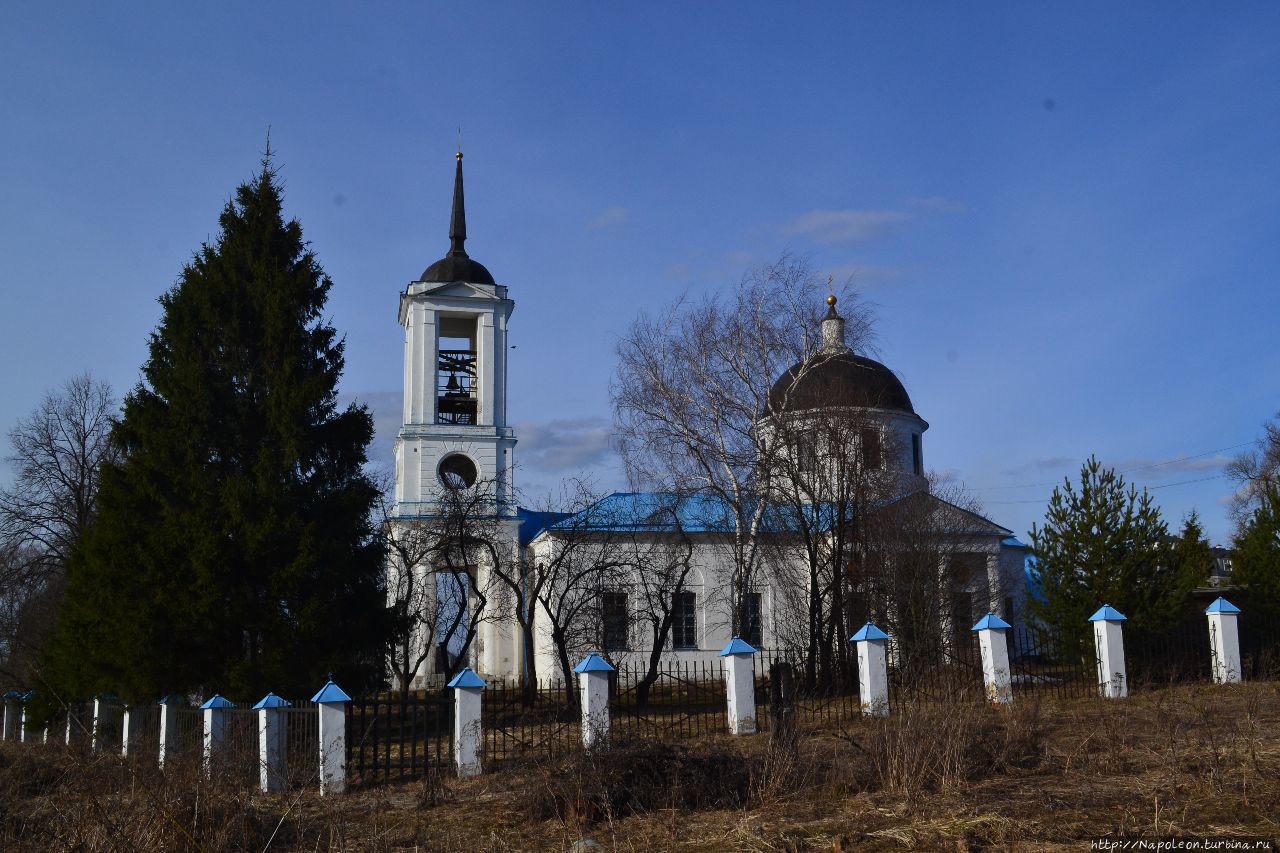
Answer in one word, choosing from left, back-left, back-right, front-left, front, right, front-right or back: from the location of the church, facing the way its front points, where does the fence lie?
left

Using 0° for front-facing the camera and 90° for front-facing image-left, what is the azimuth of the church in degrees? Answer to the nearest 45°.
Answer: approximately 90°

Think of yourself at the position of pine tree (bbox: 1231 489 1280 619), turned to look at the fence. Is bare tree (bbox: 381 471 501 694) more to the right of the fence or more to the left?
right

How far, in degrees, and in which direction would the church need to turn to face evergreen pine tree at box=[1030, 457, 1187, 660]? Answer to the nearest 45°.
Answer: approximately 135° to its left

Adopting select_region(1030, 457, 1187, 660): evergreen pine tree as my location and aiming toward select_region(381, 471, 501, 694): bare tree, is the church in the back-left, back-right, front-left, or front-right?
front-right

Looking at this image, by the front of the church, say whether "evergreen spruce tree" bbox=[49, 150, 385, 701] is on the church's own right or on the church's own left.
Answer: on the church's own right

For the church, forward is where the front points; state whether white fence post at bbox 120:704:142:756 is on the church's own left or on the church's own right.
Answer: on the church's own left

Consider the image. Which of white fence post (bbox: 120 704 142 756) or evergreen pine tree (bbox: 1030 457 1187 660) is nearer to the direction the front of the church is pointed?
the white fence post
